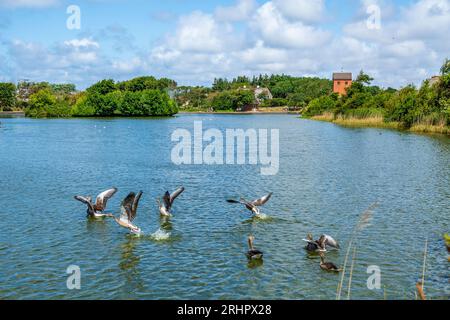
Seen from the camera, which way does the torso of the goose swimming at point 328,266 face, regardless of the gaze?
to the viewer's left

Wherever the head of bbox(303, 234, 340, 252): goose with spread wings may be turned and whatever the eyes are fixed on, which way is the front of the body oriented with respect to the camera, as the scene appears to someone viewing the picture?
to the viewer's left

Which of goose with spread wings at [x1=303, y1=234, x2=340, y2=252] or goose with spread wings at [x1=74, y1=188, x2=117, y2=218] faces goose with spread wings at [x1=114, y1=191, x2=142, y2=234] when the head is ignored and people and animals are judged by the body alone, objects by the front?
goose with spread wings at [x1=303, y1=234, x2=340, y2=252]

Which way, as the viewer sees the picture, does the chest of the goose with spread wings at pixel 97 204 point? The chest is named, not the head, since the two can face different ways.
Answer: to the viewer's left

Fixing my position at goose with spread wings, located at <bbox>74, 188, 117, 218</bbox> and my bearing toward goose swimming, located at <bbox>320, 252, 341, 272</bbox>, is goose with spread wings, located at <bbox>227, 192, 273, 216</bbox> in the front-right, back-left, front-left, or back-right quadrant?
front-left

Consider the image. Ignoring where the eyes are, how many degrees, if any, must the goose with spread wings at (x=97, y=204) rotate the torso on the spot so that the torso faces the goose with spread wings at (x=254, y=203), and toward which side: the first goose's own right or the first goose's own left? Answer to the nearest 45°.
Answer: approximately 180°

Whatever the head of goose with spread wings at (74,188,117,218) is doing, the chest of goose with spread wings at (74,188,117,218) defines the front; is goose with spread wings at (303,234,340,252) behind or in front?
behind

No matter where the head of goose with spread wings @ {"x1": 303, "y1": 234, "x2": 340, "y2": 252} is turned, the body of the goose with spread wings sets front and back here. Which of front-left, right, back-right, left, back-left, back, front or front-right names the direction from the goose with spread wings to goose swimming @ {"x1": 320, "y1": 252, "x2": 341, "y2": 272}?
left

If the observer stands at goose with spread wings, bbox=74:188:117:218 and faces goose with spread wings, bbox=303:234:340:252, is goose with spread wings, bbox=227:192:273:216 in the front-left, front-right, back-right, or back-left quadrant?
front-left

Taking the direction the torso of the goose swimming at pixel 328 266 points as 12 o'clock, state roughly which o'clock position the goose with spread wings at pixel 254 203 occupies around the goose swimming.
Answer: The goose with spread wings is roughly at 2 o'clock from the goose swimming.

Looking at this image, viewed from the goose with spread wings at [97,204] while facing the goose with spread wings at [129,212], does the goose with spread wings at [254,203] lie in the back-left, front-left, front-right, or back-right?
front-left

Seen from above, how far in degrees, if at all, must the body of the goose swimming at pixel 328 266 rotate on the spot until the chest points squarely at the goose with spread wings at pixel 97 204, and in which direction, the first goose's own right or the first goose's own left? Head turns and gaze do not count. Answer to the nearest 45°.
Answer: approximately 45° to the first goose's own right

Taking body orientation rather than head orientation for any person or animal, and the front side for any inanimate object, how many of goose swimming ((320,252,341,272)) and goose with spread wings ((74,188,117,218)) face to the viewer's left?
2
